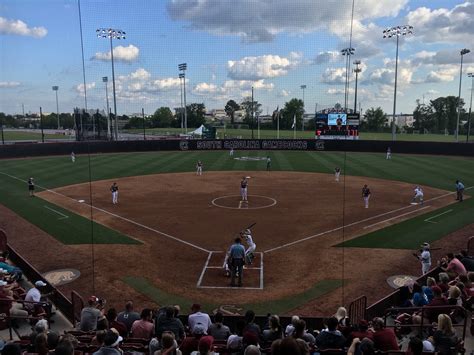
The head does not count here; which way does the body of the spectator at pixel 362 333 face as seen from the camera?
away from the camera

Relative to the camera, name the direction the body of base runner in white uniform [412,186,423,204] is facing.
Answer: to the viewer's left

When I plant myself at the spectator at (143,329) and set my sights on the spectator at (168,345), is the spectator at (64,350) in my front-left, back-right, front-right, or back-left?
front-right

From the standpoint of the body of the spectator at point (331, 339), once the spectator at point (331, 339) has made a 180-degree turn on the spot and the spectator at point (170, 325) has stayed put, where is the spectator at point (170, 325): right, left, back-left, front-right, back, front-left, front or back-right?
right

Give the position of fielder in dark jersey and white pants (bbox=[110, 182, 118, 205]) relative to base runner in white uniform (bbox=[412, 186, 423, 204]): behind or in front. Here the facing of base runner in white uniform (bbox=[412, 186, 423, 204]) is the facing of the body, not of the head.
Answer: in front

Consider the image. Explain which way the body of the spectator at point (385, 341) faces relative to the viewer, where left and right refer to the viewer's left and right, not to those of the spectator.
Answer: facing away from the viewer and to the left of the viewer

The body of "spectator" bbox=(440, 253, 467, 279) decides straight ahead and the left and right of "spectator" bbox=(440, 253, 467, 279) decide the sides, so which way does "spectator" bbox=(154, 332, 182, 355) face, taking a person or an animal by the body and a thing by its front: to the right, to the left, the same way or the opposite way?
to the right

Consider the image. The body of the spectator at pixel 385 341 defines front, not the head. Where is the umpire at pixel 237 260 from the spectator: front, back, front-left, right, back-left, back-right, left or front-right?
front

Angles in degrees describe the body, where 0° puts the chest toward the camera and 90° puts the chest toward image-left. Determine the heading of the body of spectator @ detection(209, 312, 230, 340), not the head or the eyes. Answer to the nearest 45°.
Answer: approximately 180°

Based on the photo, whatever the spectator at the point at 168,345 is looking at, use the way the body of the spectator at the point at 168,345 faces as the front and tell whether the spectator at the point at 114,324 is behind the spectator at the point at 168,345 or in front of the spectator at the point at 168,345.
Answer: in front

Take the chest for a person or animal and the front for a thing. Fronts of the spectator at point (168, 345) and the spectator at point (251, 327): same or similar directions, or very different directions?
same or similar directions

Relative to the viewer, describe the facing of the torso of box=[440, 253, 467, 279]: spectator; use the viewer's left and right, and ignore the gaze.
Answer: facing away from the viewer and to the left of the viewer

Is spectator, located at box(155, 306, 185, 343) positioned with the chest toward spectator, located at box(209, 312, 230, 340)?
no

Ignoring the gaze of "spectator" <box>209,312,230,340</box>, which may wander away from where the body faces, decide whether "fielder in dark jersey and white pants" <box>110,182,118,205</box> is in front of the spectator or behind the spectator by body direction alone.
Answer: in front

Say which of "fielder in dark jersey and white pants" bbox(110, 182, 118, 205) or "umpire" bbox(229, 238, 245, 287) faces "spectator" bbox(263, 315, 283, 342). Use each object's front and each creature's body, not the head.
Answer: the fielder in dark jersey and white pants

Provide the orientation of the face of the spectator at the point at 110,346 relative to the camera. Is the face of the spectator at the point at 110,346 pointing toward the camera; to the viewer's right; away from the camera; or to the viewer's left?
away from the camera

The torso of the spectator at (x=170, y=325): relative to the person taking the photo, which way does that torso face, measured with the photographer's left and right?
facing away from the viewer

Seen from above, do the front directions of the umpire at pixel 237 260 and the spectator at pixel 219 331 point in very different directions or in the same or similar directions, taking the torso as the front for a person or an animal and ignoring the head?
same or similar directions

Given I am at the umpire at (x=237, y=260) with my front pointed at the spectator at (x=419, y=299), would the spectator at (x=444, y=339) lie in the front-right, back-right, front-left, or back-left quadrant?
front-right

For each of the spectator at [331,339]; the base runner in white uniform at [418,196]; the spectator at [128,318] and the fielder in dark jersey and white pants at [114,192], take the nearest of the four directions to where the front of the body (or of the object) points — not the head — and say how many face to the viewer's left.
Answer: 1

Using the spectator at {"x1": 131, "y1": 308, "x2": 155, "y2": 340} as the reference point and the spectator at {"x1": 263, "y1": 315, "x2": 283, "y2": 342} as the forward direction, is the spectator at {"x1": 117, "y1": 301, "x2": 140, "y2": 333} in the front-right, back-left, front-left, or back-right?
back-left

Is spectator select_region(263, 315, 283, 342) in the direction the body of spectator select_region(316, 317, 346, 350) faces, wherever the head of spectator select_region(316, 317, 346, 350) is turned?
no
